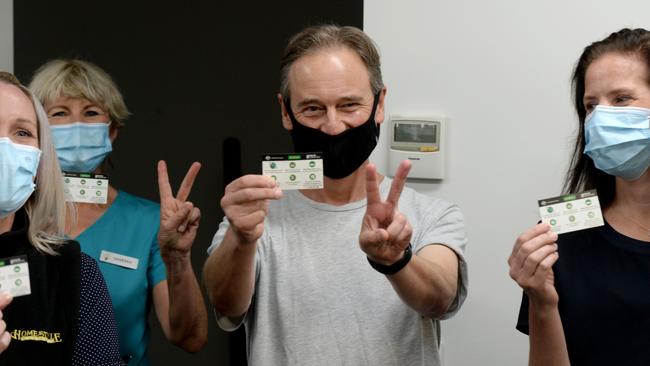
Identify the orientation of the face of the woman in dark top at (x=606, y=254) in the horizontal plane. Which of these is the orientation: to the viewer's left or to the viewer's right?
to the viewer's left

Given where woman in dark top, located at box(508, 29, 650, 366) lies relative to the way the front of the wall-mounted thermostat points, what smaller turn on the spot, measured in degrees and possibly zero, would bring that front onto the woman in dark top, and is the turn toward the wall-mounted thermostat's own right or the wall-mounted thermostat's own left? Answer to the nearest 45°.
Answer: approximately 45° to the wall-mounted thermostat's own left

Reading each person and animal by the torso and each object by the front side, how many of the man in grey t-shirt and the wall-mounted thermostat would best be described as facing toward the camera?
2

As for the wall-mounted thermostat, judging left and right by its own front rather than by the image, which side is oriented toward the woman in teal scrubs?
right

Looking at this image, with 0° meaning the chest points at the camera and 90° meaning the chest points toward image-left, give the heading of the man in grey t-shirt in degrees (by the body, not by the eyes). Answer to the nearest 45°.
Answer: approximately 0°
